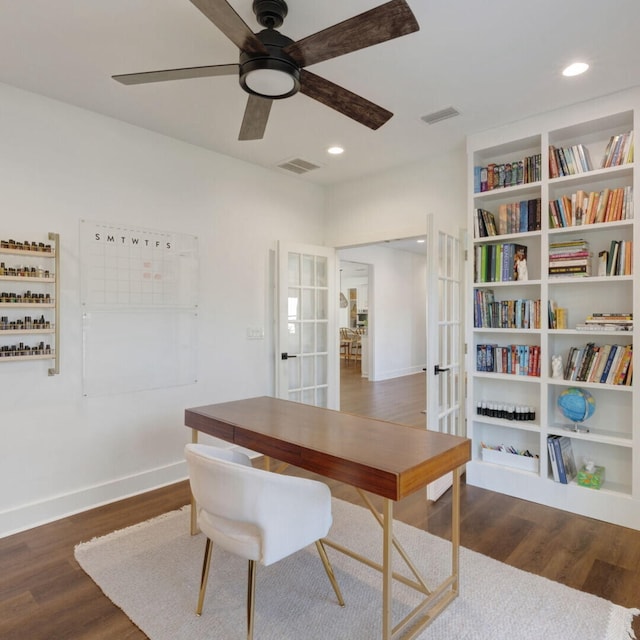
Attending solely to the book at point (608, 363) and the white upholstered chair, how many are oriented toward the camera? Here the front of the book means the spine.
1

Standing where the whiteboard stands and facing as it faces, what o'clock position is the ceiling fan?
The ceiling fan is roughly at 1 o'clock from the whiteboard.

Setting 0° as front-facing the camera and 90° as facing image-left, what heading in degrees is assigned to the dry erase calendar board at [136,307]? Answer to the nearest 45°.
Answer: approximately 315°

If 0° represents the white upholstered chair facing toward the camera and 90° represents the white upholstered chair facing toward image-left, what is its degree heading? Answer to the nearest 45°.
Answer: approximately 225°

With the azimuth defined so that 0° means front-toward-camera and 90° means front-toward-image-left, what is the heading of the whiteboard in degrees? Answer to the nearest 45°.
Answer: approximately 315°

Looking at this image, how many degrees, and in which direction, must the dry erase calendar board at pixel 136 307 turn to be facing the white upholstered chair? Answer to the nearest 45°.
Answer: approximately 45° to its right

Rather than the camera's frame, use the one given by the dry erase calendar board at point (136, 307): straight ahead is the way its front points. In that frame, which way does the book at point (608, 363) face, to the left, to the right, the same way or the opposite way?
to the right
